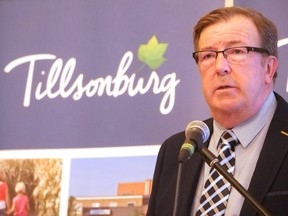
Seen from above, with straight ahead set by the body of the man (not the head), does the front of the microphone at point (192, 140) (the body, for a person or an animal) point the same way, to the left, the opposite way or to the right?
the opposite way

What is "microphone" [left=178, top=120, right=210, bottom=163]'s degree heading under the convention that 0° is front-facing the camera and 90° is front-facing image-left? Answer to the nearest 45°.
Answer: approximately 225°

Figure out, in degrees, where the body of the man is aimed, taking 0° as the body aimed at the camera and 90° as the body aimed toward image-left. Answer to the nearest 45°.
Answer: approximately 45°
